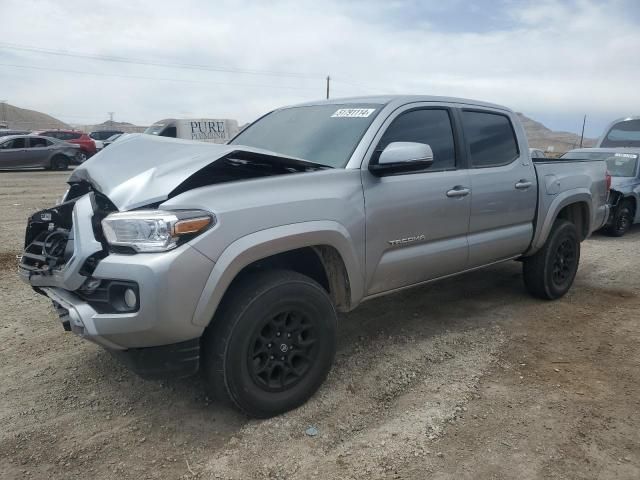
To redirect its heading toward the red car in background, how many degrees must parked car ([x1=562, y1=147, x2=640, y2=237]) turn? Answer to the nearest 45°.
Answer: approximately 45° to its right

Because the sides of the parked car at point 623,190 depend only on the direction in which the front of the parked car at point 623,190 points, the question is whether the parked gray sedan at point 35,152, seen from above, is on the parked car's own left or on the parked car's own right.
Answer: on the parked car's own right

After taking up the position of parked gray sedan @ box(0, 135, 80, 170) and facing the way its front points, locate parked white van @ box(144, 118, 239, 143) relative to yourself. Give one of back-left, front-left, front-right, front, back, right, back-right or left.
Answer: back

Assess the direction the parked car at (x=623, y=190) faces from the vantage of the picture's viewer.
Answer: facing the viewer and to the left of the viewer

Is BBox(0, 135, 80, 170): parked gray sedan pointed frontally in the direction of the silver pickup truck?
no

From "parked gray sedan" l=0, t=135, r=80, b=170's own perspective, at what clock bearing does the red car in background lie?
The red car in background is roughly at 4 o'clock from the parked gray sedan.

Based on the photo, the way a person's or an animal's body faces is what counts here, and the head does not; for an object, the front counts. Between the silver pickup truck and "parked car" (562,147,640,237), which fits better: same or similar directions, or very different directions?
same or similar directions

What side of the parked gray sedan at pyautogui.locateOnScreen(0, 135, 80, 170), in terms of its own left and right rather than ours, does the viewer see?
left

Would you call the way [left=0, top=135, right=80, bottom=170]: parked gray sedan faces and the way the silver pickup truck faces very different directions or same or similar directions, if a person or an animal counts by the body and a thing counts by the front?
same or similar directions

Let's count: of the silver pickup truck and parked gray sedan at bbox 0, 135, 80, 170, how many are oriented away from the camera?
0

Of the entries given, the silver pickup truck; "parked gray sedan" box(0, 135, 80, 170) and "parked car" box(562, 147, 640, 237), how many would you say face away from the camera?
0

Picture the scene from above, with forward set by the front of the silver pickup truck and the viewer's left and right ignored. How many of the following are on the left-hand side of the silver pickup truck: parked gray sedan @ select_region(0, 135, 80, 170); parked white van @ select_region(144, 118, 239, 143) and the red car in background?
0

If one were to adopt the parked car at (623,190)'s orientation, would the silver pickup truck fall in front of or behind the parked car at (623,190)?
in front

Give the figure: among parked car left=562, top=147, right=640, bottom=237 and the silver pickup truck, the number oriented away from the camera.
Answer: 0

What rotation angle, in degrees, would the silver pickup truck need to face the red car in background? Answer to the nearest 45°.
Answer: approximately 90° to its right
